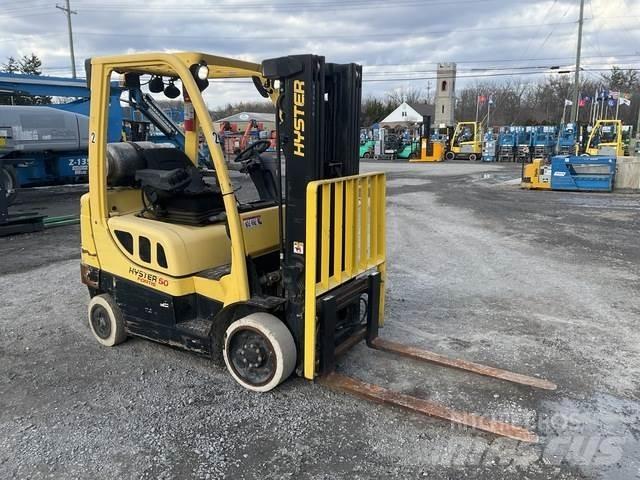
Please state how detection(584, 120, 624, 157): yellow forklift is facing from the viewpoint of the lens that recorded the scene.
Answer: facing to the left of the viewer

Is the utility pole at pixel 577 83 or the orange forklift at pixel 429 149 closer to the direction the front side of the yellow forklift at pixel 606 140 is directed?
the orange forklift

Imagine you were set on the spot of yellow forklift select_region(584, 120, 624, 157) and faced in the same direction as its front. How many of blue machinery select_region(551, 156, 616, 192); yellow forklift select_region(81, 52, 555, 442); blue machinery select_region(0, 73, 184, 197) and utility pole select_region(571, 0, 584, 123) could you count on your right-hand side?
1

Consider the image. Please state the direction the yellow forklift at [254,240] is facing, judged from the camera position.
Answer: facing the viewer and to the right of the viewer

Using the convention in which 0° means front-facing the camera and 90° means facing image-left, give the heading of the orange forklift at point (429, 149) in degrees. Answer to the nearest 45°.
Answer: approximately 90°

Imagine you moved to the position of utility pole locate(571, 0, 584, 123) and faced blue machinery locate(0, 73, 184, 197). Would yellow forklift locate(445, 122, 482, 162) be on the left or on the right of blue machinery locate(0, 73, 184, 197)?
right

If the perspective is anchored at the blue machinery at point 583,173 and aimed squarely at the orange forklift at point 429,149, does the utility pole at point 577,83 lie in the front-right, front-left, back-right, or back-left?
front-right

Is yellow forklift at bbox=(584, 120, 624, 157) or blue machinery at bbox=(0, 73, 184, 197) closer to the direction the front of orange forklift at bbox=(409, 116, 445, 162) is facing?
the blue machinery

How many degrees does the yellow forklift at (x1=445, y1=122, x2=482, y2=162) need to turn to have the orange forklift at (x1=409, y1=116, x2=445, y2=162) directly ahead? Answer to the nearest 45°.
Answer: approximately 45° to its left

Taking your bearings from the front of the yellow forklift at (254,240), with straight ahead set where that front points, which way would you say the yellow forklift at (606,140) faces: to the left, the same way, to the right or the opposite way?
the opposite way

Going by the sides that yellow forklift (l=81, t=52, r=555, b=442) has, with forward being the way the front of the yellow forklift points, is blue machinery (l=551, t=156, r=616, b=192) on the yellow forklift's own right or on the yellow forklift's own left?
on the yellow forklift's own left

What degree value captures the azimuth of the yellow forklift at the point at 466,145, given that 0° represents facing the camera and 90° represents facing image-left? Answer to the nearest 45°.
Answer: approximately 90°
